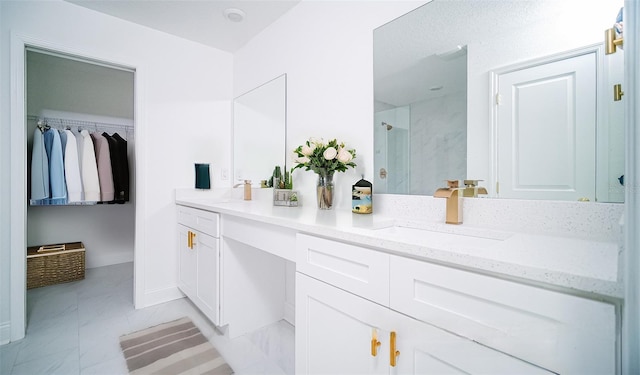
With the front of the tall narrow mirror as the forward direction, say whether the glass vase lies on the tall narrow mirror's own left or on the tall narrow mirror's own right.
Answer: on the tall narrow mirror's own left

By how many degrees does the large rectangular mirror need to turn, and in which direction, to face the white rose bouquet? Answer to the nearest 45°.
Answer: approximately 45° to its right

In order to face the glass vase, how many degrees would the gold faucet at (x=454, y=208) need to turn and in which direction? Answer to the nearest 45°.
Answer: approximately 45° to its right

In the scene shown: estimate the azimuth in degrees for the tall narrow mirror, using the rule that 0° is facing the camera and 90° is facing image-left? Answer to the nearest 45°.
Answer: approximately 45°

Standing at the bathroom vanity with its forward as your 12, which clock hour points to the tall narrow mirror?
The tall narrow mirror is roughly at 3 o'clock from the bathroom vanity.

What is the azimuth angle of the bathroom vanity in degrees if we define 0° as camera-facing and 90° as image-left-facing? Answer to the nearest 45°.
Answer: approximately 45°

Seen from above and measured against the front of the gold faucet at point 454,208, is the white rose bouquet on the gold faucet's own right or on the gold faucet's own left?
on the gold faucet's own right

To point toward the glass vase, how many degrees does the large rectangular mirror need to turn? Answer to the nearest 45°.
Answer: approximately 45° to its right

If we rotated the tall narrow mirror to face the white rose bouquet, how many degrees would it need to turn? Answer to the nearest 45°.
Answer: approximately 45° to its left
